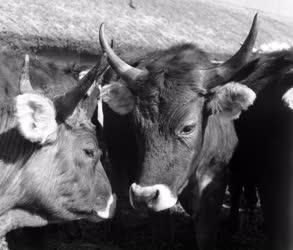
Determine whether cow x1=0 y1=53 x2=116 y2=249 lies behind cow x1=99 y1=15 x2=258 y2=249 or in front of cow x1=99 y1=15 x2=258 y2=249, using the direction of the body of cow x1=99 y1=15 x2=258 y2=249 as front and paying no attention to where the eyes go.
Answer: in front

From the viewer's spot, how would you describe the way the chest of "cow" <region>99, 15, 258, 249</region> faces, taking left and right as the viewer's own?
facing the viewer and to the left of the viewer
